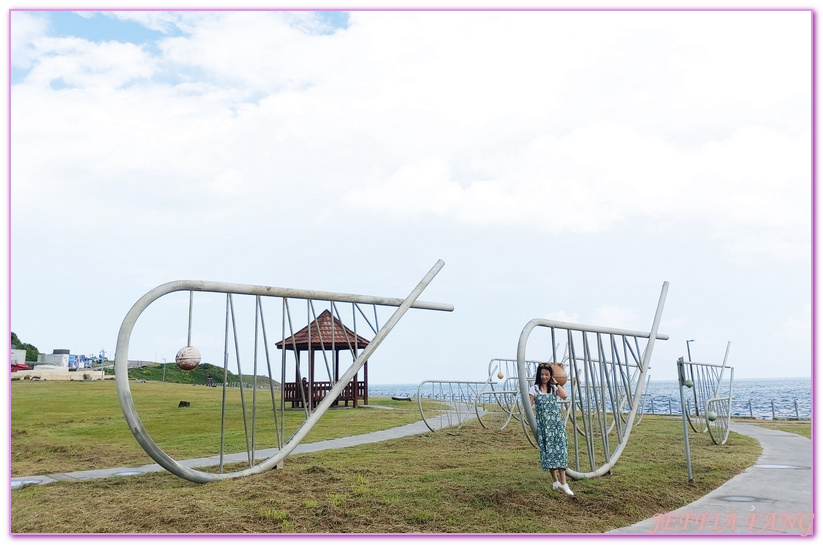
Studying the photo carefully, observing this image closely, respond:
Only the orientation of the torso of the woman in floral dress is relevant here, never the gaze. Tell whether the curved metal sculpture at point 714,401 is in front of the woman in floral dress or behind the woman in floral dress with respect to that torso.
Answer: behind

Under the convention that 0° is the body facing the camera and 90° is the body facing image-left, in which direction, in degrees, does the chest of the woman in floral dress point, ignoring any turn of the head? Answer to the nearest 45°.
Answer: approximately 0°
